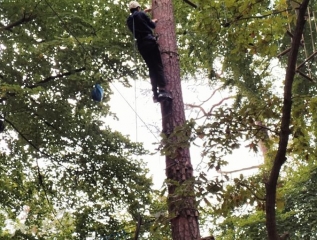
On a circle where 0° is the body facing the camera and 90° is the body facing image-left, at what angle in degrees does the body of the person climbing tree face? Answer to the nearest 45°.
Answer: approximately 225°

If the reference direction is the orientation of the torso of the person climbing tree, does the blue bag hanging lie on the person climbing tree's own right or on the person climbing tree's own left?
on the person climbing tree's own left
